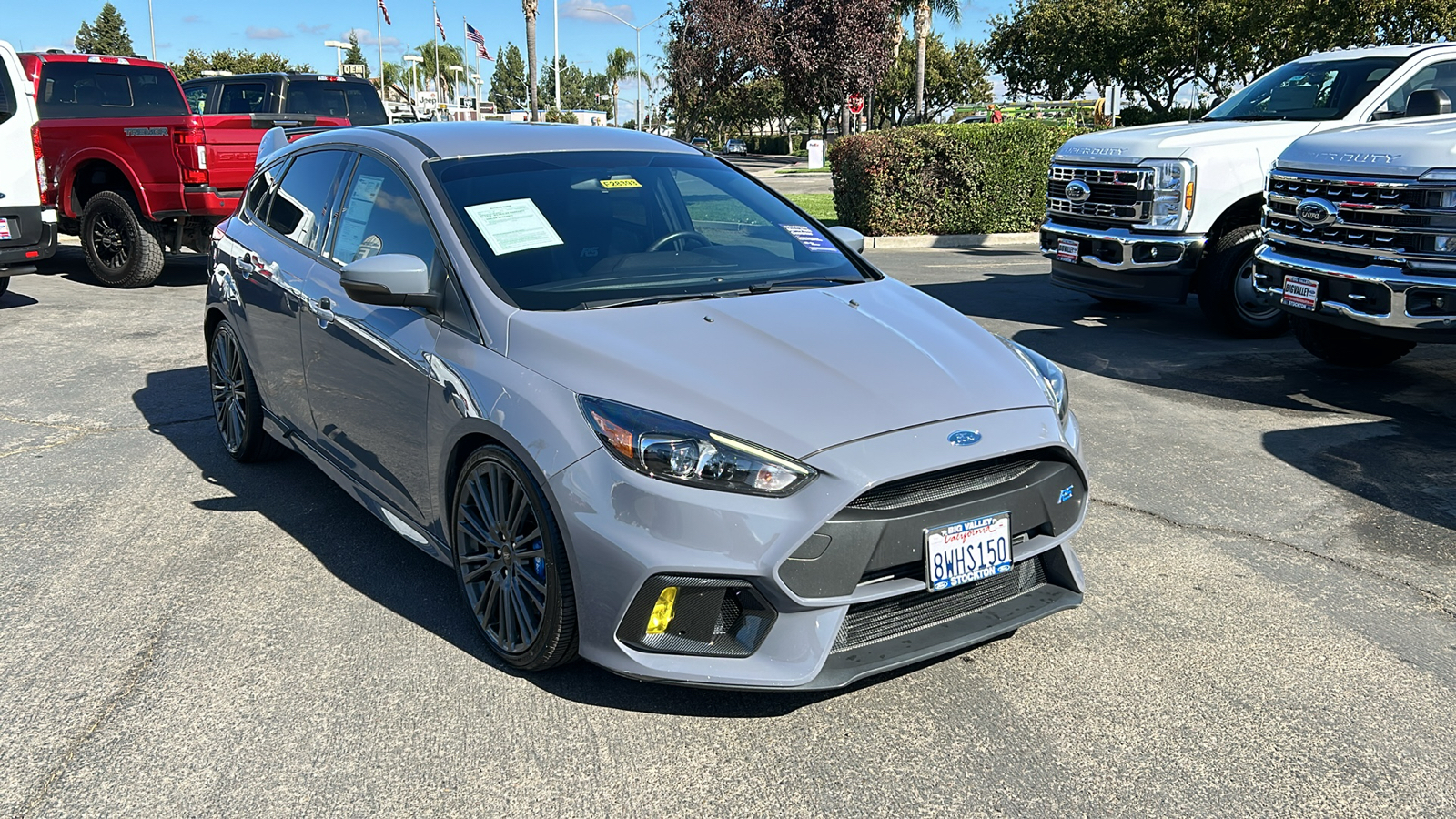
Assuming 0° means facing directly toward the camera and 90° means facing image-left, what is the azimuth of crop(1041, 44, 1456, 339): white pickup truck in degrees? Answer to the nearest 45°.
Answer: approximately 45°

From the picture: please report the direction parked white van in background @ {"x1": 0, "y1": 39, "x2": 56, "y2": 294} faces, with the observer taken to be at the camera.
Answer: facing away from the viewer and to the left of the viewer

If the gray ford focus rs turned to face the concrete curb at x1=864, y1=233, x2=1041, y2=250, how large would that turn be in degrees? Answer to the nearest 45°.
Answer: approximately 135° to its left

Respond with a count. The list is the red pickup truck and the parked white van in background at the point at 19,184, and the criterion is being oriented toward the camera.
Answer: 0

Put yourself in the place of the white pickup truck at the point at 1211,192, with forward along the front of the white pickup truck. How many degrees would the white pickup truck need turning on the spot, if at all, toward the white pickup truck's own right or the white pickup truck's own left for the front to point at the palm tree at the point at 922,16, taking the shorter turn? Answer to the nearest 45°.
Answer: approximately 135° to the white pickup truck's own right

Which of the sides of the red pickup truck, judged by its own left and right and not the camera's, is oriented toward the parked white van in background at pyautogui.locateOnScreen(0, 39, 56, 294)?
left

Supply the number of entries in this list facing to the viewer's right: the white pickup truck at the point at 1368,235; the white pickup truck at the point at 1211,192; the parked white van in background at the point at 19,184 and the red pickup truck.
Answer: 0

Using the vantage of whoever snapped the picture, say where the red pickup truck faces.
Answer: facing away from the viewer and to the left of the viewer

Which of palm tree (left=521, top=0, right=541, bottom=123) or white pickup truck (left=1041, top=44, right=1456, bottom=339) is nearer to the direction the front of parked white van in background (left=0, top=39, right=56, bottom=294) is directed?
the palm tree

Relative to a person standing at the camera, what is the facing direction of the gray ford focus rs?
facing the viewer and to the right of the viewer

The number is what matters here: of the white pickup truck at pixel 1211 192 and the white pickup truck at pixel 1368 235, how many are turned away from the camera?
0

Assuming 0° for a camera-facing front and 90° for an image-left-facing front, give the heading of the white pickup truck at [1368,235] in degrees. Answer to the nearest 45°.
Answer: approximately 45°

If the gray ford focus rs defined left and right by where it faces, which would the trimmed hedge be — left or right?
on its left

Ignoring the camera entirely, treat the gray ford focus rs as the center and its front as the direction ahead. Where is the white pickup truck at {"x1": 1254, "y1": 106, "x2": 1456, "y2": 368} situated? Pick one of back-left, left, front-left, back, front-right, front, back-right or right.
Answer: left

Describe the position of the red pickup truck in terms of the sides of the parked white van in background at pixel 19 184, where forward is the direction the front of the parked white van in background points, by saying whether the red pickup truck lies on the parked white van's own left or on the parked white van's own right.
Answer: on the parked white van's own right

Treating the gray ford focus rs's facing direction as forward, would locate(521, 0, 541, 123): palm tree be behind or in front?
behind

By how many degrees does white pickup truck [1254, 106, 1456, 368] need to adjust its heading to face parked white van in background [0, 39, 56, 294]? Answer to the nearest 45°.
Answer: approximately 45° to its right
